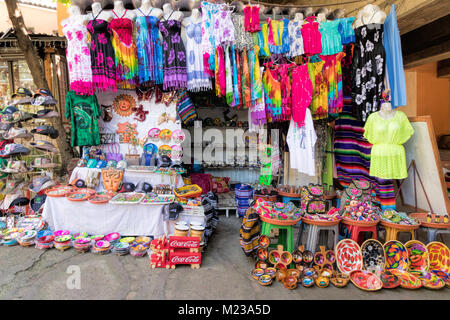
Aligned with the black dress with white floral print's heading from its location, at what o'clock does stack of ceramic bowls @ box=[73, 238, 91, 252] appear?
The stack of ceramic bowls is roughly at 2 o'clock from the black dress with white floral print.

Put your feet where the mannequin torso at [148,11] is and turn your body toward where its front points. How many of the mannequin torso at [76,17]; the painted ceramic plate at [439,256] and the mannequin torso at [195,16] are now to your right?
1

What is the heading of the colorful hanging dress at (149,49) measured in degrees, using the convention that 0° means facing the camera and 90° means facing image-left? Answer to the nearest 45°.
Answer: approximately 0°

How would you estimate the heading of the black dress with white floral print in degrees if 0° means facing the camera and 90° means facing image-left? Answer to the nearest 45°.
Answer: approximately 0°

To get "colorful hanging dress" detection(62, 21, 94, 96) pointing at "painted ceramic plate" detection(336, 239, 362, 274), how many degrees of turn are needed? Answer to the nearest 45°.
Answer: approximately 45° to its left
